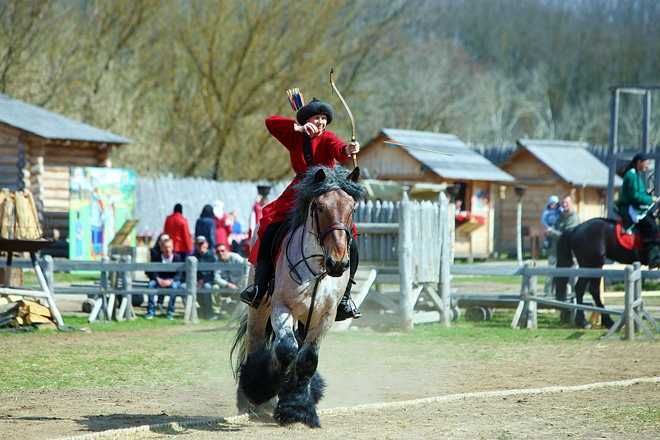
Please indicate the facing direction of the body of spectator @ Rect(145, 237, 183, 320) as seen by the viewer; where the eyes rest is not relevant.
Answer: toward the camera

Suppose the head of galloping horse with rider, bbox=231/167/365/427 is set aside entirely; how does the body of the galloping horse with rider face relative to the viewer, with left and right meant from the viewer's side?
facing the viewer and to the right of the viewer

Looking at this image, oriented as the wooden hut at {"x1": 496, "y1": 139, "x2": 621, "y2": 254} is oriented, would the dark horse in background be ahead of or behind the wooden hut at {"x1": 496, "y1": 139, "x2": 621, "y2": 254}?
ahead

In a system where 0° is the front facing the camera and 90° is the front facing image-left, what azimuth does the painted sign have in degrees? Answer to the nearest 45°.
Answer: approximately 0°

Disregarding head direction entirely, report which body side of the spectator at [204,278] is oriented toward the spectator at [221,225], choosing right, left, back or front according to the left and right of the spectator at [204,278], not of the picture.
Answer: back

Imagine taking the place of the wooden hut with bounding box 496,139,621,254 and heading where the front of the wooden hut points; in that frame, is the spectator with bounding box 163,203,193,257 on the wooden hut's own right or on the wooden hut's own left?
on the wooden hut's own right

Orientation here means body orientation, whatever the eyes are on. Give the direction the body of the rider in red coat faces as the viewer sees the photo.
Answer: toward the camera

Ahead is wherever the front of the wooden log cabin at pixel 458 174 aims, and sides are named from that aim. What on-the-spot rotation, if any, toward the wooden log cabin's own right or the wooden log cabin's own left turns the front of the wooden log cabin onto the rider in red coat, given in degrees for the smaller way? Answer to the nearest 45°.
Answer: approximately 45° to the wooden log cabin's own right

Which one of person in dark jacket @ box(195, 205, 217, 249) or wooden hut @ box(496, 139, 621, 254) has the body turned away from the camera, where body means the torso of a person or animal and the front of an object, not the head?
the person in dark jacket

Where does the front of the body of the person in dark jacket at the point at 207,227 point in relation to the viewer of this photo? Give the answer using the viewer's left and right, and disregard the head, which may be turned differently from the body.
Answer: facing away from the viewer

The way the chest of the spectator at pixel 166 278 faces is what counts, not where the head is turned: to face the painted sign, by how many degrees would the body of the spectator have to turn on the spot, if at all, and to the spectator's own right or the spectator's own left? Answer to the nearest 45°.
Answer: approximately 180°
